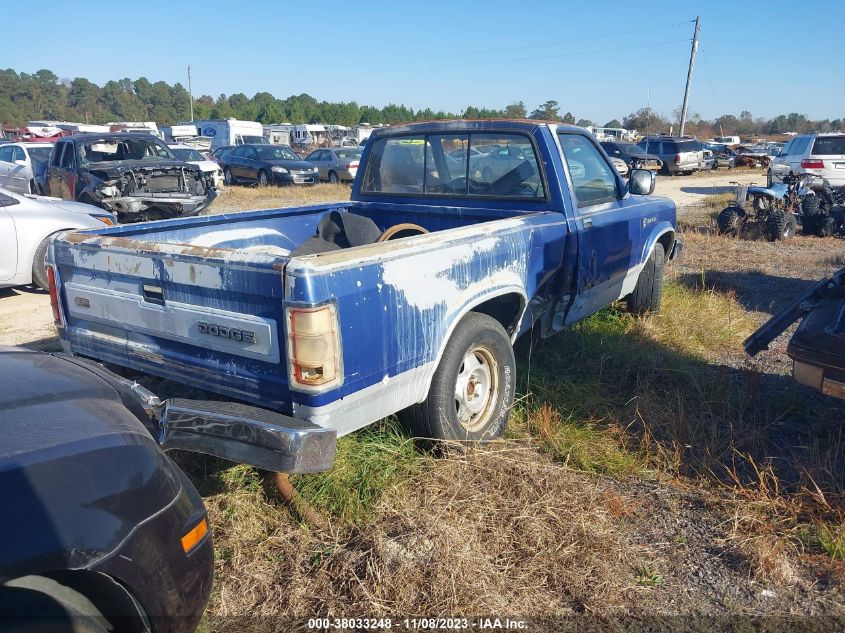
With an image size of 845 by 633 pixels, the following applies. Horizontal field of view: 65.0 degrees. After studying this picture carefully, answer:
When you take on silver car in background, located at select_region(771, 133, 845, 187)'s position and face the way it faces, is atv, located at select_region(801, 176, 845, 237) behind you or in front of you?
behind

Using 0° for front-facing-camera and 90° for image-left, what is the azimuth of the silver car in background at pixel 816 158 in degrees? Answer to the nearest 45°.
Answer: approximately 135°

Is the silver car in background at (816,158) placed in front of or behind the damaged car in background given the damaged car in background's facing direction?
in front

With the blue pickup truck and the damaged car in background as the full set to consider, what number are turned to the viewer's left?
0

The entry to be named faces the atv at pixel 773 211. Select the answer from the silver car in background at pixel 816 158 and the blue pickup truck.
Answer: the blue pickup truck

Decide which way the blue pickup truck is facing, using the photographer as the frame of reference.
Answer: facing away from the viewer and to the right of the viewer

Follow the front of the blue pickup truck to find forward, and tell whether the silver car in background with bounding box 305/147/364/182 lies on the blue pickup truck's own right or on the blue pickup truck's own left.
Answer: on the blue pickup truck's own left

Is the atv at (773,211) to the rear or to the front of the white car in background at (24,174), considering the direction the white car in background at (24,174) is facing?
to the front

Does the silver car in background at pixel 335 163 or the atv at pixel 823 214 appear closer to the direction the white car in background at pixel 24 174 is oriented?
the atv

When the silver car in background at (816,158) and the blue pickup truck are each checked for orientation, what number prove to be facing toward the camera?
0

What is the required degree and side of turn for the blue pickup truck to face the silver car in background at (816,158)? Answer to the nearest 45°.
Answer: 0° — it already faces it

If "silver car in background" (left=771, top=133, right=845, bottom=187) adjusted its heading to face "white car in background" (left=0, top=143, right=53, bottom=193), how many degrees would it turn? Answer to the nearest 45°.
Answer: approximately 90° to its left

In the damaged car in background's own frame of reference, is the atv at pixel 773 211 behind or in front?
in front

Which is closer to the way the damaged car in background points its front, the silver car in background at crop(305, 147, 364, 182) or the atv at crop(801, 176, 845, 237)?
the atv

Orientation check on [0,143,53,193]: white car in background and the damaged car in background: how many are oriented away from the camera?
0
